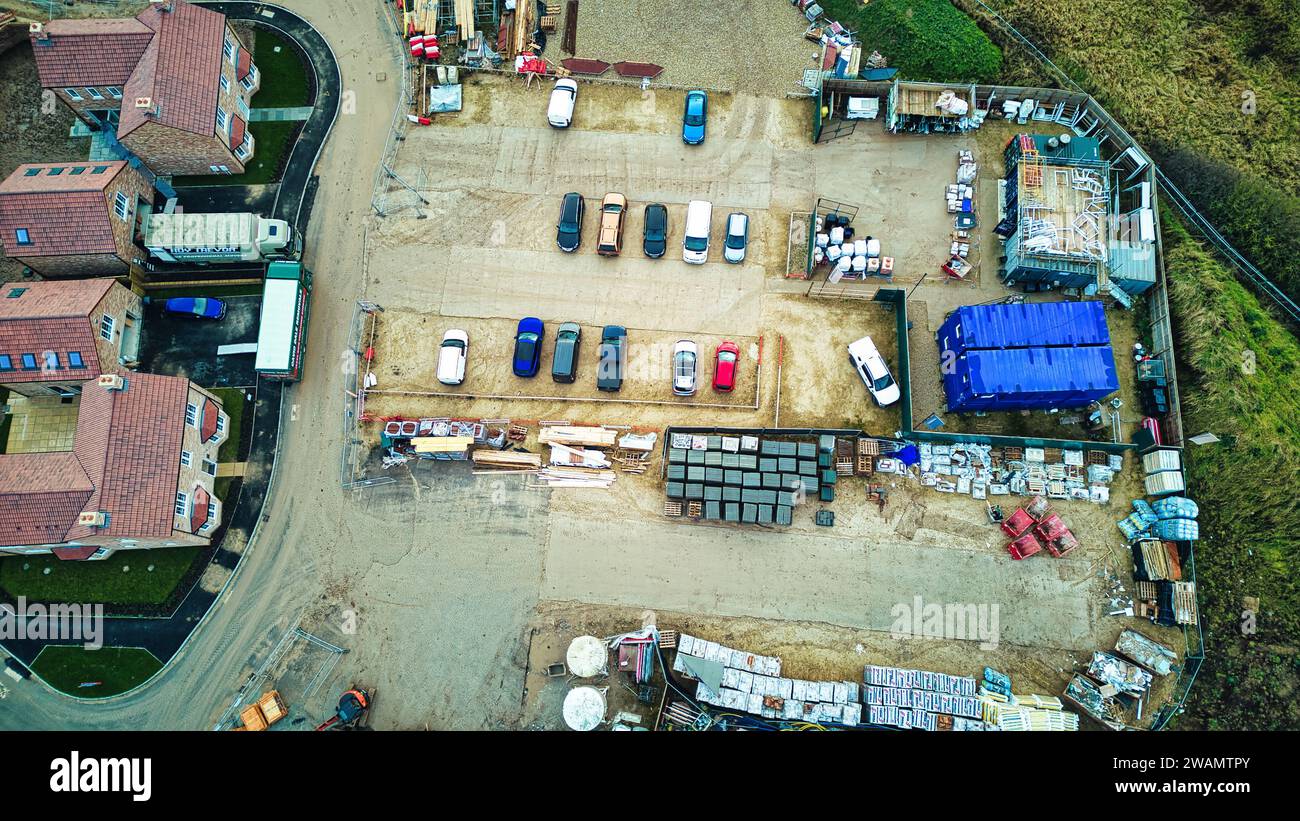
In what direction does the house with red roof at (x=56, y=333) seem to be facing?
to the viewer's right

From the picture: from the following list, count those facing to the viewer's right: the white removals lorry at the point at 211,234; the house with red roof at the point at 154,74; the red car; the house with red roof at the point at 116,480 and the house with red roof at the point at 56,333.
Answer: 4

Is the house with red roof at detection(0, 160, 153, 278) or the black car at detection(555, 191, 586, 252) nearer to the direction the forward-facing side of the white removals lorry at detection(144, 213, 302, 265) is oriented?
the black car

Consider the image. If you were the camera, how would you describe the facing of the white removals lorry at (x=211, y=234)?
facing to the right of the viewer

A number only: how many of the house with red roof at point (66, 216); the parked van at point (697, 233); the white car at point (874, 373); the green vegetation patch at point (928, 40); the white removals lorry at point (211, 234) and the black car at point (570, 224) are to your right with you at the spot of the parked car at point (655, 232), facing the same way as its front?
3

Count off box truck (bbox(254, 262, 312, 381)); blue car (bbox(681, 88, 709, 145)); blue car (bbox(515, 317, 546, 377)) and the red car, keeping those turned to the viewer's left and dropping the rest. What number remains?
0

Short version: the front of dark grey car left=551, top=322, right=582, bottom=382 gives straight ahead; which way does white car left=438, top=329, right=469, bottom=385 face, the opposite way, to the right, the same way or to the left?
the same way

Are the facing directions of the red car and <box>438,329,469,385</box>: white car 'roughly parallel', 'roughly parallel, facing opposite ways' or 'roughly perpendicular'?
roughly parallel
